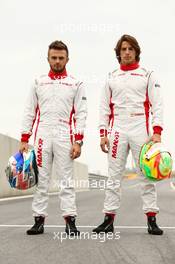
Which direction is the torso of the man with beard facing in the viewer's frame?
toward the camera

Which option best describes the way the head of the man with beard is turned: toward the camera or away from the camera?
toward the camera
